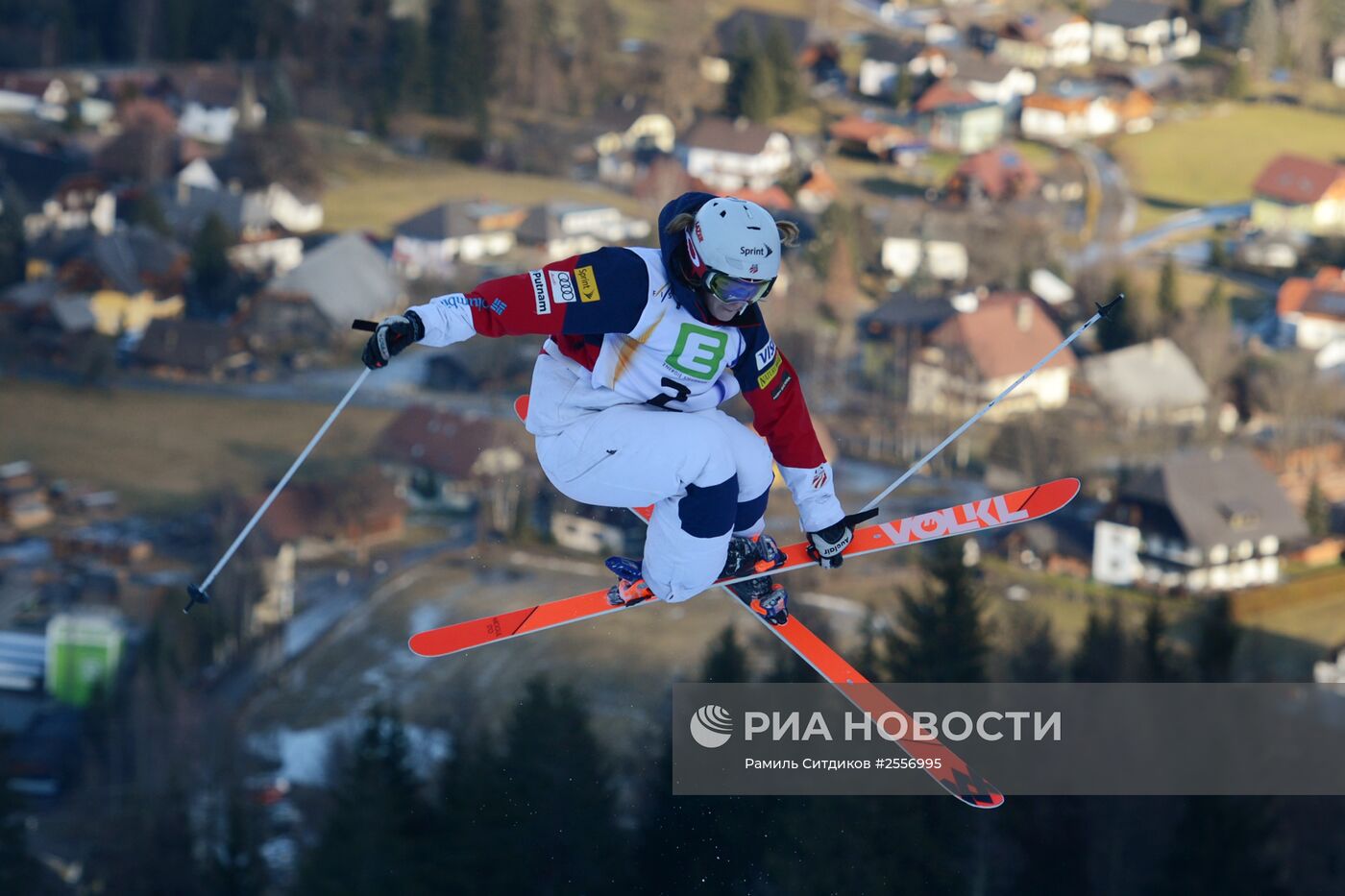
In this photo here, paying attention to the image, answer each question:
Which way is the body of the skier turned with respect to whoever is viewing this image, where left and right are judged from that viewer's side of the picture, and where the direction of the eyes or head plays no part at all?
facing the viewer and to the right of the viewer

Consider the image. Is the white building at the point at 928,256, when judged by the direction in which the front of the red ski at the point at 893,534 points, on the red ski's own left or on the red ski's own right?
on the red ski's own left

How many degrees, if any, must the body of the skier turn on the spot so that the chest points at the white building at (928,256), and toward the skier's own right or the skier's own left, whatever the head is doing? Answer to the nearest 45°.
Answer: approximately 135° to the skier's own left

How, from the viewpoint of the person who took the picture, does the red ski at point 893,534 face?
facing to the right of the viewer

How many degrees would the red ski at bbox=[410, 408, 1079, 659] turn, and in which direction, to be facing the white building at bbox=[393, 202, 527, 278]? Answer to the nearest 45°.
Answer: approximately 90° to its left

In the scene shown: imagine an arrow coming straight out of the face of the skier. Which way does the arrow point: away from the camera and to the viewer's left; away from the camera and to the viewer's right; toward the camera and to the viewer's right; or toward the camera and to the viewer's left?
toward the camera and to the viewer's right

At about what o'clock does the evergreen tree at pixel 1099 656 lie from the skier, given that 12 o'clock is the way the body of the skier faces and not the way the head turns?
The evergreen tree is roughly at 8 o'clock from the skier.

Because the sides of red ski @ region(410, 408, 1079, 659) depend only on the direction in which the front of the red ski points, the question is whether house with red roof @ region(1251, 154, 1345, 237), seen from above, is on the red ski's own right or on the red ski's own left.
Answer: on the red ski's own left
